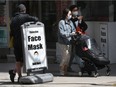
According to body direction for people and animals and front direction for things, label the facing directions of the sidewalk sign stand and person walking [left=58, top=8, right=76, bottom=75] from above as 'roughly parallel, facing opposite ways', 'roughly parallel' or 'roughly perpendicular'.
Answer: roughly perpendicular

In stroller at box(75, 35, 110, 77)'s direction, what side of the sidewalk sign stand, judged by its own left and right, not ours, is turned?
left

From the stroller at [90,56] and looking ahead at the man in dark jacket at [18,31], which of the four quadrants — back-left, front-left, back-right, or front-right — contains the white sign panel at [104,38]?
back-right

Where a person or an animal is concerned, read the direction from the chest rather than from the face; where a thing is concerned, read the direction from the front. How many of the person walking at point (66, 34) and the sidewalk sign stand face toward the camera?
1

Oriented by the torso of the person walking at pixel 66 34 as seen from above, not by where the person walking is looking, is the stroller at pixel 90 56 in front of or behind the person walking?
in front
